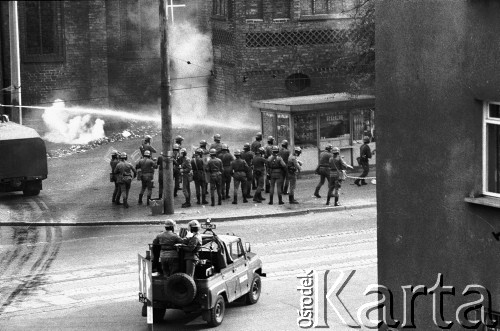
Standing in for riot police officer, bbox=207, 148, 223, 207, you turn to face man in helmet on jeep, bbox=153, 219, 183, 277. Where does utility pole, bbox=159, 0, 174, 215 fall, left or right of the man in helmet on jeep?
right

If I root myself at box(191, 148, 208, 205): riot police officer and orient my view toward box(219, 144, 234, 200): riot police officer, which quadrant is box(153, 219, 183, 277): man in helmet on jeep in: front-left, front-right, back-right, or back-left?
back-right

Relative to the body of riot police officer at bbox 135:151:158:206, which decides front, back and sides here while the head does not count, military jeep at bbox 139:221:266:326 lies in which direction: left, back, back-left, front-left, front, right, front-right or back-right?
back

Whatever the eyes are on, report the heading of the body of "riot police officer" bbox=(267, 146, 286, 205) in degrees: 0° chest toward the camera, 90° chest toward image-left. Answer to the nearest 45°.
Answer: approximately 180°

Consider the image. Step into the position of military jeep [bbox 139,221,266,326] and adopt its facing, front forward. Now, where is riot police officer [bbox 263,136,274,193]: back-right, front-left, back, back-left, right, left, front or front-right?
front-left

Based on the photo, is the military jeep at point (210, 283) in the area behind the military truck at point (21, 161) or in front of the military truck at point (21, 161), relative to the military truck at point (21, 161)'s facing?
behind

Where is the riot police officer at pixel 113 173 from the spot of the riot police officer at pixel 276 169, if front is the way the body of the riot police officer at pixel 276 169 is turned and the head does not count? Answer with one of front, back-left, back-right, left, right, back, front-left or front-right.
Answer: left

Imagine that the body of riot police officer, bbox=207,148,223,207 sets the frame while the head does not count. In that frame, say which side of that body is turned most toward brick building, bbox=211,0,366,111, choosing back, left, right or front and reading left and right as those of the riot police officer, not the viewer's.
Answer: front

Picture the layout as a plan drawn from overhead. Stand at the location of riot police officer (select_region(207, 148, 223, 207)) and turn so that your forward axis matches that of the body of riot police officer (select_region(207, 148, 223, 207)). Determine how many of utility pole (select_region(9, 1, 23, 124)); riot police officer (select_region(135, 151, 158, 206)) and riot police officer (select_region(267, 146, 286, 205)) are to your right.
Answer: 1

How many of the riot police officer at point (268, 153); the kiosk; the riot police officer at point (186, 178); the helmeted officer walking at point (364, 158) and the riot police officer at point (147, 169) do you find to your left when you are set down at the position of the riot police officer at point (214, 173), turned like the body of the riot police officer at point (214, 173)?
2

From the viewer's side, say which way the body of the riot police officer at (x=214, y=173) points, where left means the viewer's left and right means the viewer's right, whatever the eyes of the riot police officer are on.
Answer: facing away from the viewer
